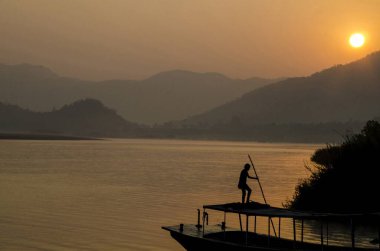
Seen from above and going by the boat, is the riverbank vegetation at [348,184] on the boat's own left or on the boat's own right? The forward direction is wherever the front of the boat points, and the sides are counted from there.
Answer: on the boat's own right

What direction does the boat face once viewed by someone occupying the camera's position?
facing to the left of the viewer
